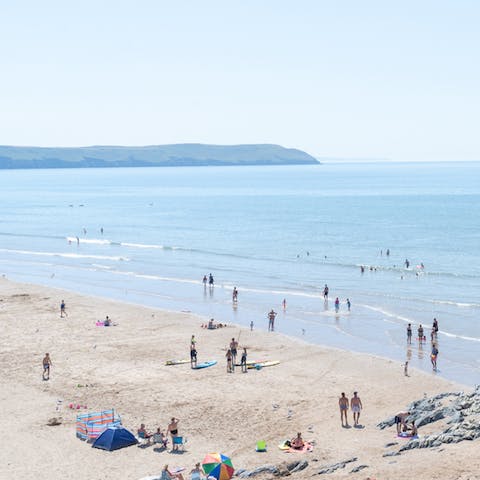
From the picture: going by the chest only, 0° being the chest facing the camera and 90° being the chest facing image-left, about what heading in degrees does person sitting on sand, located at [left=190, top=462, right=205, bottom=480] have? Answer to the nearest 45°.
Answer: approximately 180°

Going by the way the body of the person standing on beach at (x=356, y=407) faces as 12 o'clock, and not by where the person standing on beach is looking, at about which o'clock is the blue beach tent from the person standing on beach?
The blue beach tent is roughly at 8 o'clock from the person standing on beach.

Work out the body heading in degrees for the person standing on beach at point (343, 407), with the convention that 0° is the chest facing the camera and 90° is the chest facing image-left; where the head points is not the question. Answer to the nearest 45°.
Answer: approximately 180°

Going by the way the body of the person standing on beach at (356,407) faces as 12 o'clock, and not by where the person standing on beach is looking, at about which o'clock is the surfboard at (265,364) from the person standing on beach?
The surfboard is roughly at 11 o'clock from the person standing on beach.

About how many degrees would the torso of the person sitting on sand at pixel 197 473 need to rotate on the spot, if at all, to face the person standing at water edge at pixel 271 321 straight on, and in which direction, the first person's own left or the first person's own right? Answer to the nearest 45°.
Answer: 0° — they already face them

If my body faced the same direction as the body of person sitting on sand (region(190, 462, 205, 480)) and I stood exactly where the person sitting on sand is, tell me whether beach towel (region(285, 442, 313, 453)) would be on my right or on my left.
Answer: on my right

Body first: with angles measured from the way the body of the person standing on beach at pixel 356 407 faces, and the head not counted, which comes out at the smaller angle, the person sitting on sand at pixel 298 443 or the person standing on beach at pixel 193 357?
the person standing on beach

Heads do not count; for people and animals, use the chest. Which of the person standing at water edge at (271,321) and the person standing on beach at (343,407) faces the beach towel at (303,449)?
the person standing at water edge

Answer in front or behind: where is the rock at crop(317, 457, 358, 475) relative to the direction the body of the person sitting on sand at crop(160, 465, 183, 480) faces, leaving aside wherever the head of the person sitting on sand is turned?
in front

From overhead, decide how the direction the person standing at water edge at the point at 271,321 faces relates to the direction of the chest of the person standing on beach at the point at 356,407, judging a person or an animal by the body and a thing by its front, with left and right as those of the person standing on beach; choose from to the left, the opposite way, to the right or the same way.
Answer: the opposite way

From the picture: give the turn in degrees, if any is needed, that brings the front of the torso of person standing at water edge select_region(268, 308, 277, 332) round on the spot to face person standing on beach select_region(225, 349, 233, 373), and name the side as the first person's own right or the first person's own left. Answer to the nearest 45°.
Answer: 0° — they already face them

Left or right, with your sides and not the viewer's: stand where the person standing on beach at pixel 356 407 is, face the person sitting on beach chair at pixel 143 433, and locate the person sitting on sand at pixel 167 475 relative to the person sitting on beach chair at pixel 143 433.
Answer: left
